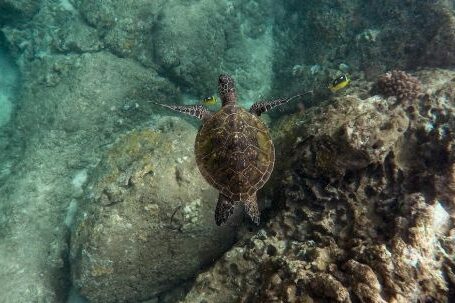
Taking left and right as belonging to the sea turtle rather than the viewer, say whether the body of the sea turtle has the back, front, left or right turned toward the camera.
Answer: back

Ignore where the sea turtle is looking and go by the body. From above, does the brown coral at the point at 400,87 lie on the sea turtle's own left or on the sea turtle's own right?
on the sea turtle's own right
